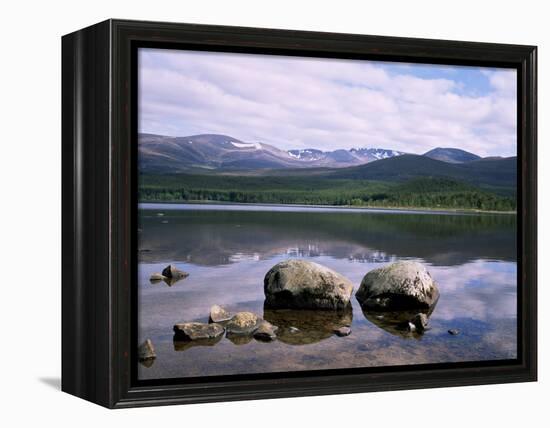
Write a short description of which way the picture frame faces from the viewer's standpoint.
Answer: facing the viewer and to the right of the viewer
